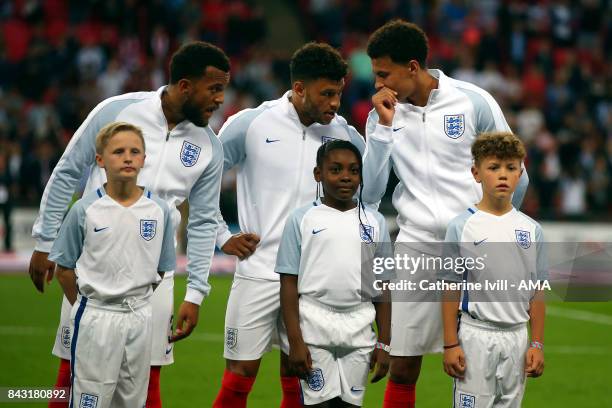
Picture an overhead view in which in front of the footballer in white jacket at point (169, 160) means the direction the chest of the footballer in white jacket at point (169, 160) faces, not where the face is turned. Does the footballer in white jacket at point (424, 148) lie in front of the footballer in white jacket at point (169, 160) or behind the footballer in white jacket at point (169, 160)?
in front

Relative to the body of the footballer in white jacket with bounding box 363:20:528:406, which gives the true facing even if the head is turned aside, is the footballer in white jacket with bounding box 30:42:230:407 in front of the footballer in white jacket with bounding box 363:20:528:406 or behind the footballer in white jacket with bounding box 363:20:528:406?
in front

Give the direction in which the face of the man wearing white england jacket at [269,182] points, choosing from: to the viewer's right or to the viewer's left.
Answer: to the viewer's right

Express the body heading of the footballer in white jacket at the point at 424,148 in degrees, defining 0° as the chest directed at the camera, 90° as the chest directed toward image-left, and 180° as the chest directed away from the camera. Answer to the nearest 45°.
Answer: approximately 45°

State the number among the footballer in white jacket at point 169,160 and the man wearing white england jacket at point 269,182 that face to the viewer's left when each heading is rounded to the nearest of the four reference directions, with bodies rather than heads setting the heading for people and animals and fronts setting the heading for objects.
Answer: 0
